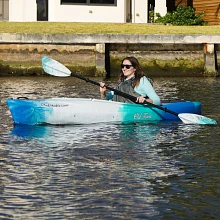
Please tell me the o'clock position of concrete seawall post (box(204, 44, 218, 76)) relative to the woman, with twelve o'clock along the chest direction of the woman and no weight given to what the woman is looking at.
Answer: The concrete seawall post is roughly at 5 o'clock from the woman.

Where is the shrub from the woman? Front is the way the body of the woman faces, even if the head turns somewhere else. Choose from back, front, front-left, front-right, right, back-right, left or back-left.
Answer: back-right

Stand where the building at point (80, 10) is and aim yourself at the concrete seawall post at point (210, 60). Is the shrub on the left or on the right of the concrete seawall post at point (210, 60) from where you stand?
left

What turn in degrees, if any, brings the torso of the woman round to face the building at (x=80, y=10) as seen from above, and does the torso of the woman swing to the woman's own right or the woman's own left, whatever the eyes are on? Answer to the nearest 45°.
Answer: approximately 135° to the woman's own right

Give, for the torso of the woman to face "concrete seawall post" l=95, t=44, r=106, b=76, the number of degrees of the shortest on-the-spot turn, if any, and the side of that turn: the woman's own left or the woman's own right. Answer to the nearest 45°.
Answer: approximately 135° to the woman's own right

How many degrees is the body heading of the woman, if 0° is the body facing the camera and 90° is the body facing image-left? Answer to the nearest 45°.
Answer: approximately 45°
